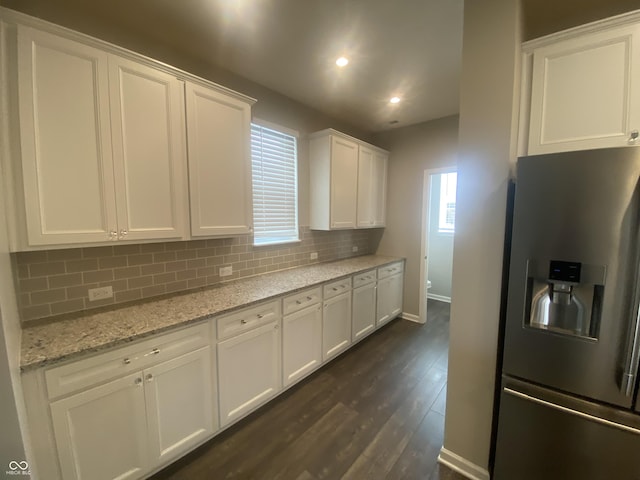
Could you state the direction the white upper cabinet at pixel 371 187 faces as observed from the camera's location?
facing the viewer and to the right of the viewer

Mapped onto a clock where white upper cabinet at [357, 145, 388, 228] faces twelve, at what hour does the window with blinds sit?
The window with blinds is roughly at 3 o'clock from the white upper cabinet.

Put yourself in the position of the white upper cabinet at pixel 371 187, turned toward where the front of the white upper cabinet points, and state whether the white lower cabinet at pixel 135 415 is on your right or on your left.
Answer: on your right

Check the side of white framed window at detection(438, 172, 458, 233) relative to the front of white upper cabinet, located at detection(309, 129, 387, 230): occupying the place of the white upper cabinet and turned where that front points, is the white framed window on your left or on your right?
on your left

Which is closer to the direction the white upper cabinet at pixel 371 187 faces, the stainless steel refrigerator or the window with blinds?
the stainless steel refrigerator

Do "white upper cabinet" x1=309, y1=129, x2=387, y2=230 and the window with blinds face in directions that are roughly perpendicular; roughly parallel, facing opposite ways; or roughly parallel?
roughly parallel

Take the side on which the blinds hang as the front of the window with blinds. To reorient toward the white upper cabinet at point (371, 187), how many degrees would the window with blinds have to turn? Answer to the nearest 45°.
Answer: approximately 90° to its left

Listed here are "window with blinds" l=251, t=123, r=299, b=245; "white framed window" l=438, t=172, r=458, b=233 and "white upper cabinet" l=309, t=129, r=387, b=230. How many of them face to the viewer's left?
0

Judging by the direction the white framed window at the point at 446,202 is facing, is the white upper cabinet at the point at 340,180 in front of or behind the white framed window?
in front

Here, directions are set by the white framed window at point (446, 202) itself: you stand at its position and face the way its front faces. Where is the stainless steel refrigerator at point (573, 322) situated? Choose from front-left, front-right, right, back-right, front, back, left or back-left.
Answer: front

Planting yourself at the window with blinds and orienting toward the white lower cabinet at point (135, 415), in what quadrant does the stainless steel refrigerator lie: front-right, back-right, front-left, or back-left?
front-left

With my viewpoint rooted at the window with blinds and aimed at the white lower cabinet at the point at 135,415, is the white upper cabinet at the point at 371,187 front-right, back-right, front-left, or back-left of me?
back-left

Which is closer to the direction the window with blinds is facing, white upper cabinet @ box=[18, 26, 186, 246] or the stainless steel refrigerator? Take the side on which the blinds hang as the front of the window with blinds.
the stainless steel refrigerator
